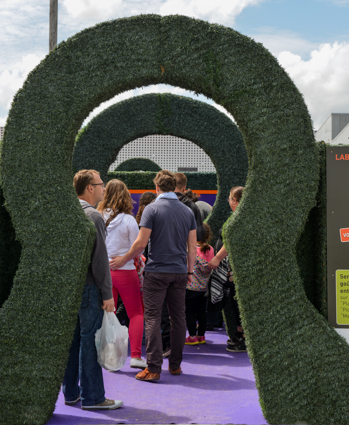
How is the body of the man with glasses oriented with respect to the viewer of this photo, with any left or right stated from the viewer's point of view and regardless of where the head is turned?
facing to the right of the viewer

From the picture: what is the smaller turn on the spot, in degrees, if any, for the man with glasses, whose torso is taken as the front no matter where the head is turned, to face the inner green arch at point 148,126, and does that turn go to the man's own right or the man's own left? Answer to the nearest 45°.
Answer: approximately 90° to the man's own left

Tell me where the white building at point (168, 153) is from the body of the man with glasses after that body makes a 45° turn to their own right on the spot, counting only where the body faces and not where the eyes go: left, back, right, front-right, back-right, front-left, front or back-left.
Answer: back-left

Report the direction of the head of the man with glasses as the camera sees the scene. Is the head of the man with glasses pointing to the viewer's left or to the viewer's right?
to the viewer's right

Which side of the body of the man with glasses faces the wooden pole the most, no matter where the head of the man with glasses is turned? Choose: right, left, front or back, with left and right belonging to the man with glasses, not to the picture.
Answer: left

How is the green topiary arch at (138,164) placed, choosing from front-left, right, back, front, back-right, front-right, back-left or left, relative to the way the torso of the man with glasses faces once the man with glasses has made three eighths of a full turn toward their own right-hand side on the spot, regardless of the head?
back-right
